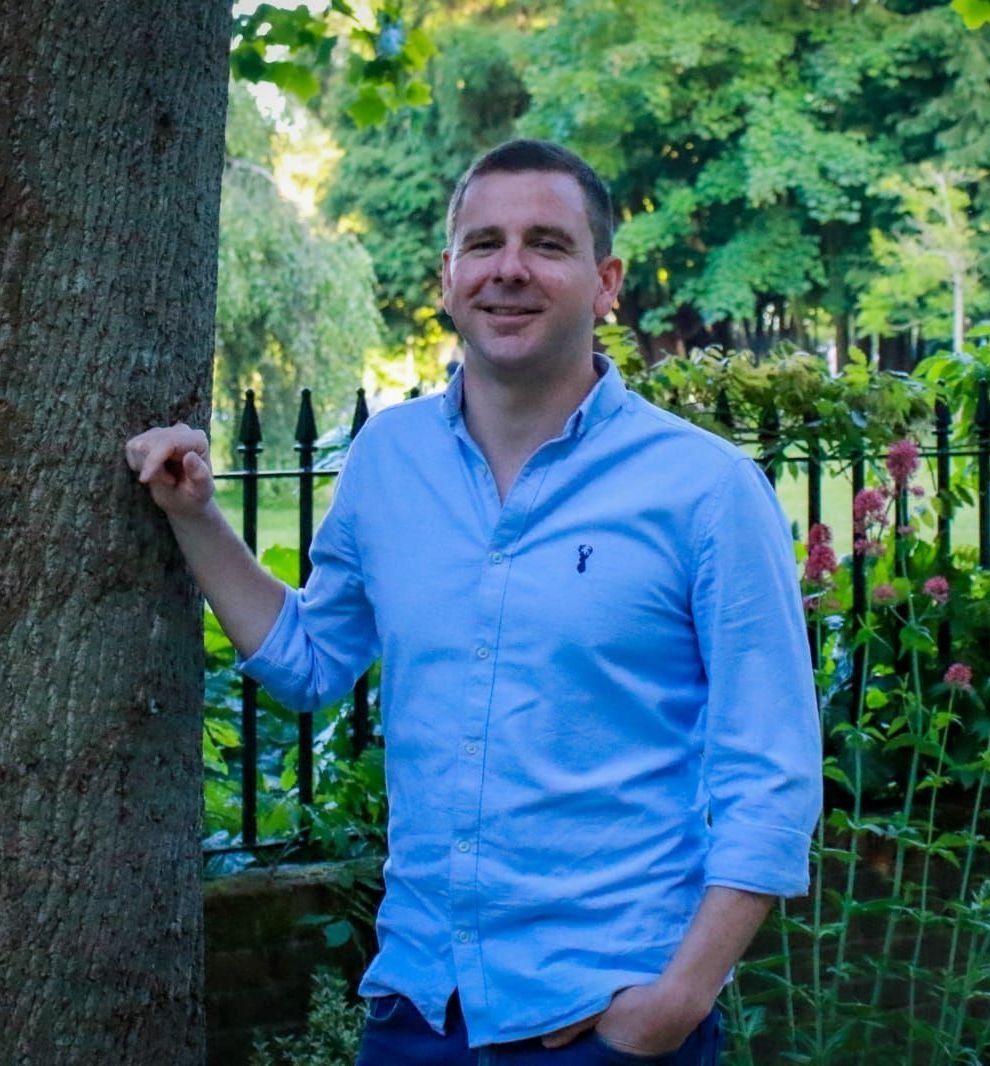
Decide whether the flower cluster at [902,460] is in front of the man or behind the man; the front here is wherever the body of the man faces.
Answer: behind

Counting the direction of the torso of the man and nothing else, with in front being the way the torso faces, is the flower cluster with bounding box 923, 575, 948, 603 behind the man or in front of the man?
behind

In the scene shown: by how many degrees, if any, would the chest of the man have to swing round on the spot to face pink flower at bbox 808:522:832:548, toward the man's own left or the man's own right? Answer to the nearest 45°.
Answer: approximately 180°

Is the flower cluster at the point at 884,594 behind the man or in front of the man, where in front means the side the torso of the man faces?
behind

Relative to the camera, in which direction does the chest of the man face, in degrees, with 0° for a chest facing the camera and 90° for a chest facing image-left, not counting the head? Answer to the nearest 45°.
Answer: approximately 45°

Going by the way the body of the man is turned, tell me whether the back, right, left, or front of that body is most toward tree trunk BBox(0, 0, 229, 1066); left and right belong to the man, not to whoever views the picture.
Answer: right

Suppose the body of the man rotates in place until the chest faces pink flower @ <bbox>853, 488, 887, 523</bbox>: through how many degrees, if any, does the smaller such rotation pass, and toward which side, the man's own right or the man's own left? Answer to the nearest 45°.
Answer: approximately 180°

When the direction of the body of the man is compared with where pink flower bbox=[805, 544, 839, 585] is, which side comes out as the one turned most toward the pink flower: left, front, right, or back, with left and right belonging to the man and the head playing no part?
back

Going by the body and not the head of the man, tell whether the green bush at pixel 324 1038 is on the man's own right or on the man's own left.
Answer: on the man's own right
